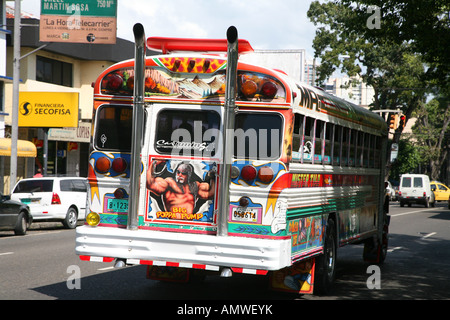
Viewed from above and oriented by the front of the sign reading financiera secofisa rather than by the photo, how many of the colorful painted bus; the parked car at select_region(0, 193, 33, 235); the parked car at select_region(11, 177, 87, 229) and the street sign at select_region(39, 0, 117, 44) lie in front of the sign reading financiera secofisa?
4

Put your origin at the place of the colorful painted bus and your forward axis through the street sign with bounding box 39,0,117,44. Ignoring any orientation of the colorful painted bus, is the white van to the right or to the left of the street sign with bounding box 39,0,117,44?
right

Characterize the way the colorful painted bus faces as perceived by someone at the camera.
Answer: facing away from the viewer and to the right of the viewer

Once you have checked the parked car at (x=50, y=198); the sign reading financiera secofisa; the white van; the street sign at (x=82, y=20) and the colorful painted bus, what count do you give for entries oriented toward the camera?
2

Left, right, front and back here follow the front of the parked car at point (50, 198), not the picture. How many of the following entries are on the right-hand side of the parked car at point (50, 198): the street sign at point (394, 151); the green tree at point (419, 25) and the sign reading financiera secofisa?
2

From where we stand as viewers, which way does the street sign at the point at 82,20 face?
facing the viewer
